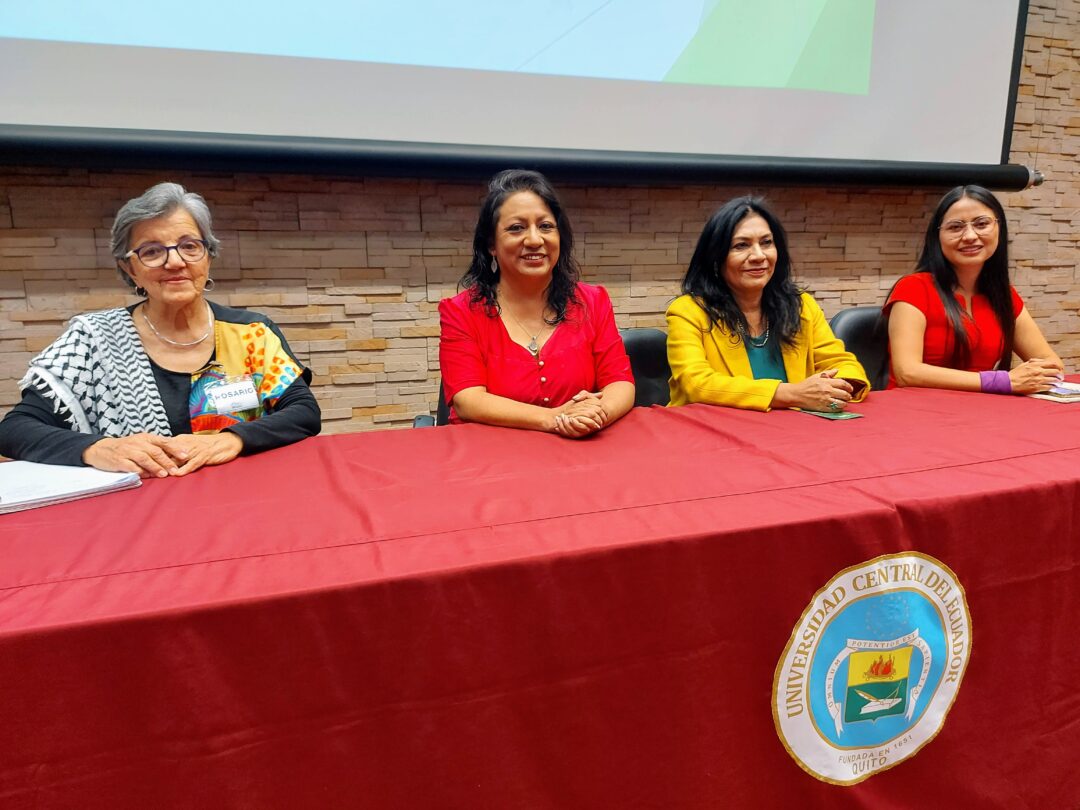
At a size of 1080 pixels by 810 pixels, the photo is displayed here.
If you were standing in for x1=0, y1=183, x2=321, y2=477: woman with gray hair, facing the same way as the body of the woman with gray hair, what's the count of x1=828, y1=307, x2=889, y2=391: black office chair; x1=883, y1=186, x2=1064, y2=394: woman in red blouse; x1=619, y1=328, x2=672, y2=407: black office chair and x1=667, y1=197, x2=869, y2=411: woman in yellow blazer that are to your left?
4

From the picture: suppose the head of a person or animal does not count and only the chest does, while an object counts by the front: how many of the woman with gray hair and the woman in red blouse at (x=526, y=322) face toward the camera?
2

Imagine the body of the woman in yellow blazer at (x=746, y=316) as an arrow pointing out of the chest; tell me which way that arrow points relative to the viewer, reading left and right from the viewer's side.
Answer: facing the viewer and to the right of the viewer

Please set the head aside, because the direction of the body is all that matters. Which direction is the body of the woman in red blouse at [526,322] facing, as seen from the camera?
toward the camera

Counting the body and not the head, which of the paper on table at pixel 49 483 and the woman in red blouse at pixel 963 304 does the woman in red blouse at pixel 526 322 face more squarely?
the paper on table

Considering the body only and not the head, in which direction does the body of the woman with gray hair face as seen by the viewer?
toward the camera

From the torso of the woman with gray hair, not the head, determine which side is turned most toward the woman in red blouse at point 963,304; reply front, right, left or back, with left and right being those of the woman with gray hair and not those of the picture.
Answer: left

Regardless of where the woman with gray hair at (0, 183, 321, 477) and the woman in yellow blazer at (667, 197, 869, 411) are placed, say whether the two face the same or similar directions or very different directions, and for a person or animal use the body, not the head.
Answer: same or similar directions

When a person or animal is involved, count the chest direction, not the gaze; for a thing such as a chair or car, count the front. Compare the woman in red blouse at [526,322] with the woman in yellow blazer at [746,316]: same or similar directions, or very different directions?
same or similar directions

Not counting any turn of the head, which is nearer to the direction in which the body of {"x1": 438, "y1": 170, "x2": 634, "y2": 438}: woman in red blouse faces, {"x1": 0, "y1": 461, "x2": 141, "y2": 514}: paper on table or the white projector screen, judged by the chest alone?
the paper on table

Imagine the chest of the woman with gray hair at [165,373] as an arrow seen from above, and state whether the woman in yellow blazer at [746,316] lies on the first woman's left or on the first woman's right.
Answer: on the first woman's left

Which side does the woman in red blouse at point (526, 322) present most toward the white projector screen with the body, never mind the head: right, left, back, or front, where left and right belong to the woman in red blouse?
back
